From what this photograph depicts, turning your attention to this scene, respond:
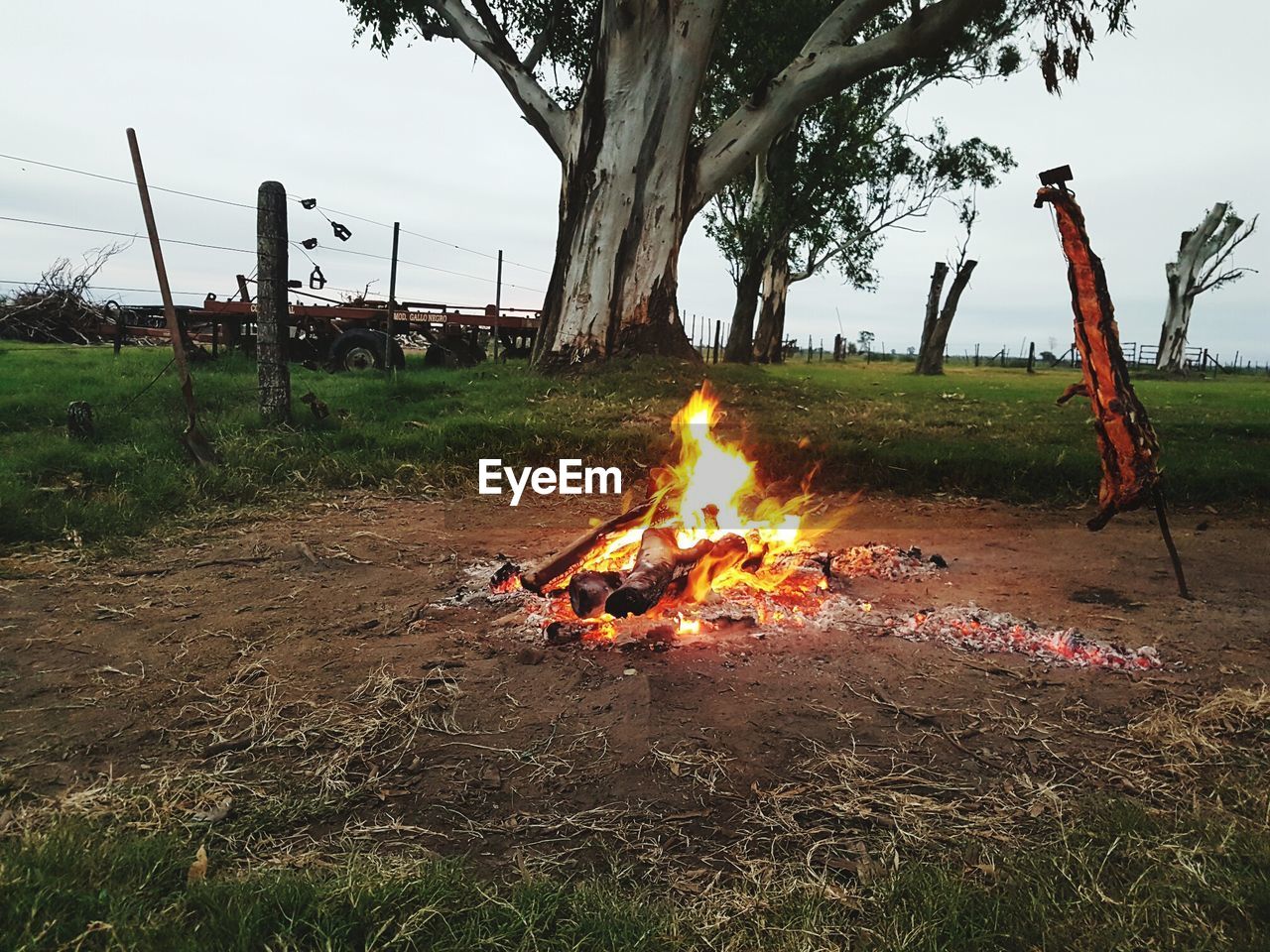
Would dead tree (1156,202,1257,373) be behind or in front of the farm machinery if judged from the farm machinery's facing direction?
behind

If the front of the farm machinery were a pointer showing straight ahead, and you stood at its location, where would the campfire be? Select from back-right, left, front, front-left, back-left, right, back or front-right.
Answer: left

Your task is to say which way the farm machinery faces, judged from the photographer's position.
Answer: facing to the left of the viewer

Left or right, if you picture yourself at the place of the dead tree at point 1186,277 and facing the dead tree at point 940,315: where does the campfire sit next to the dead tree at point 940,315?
left

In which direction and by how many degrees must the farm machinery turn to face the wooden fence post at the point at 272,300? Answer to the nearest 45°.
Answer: approximately 90° to its left
